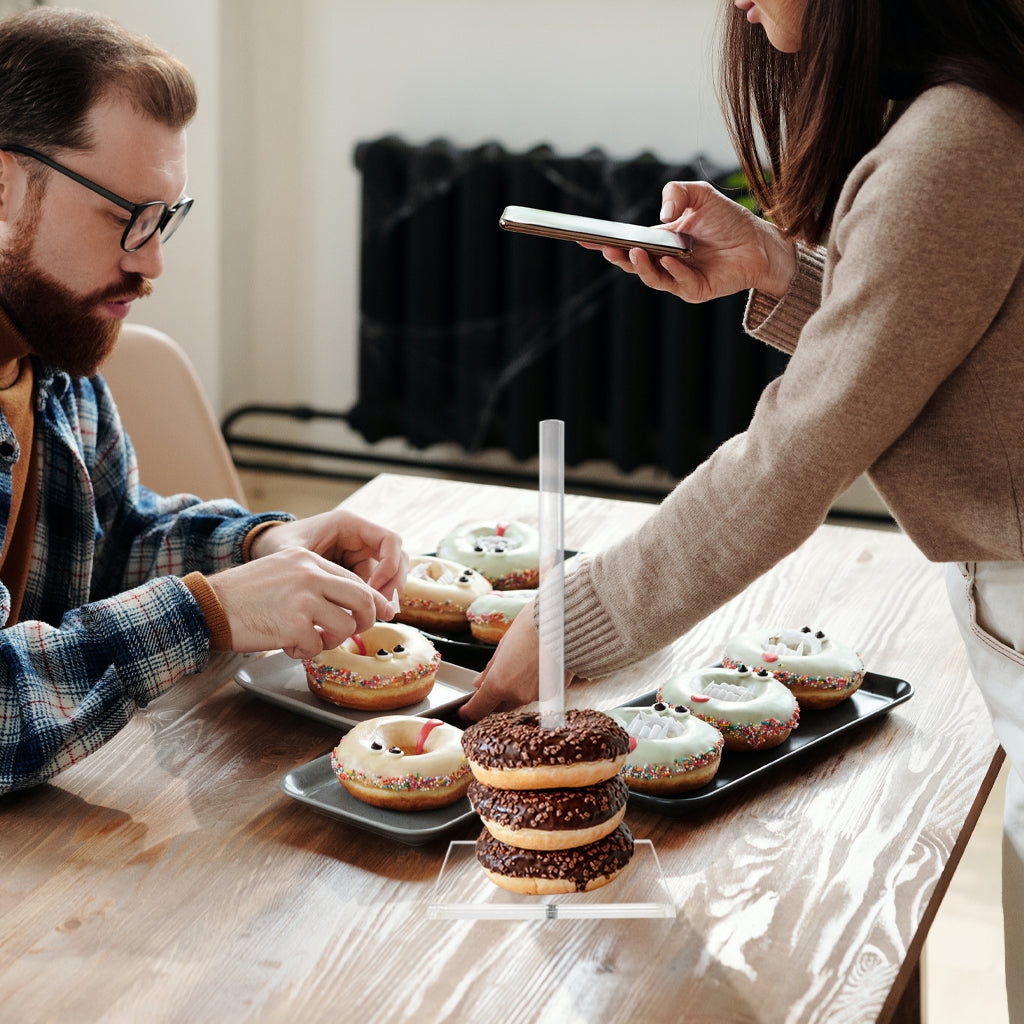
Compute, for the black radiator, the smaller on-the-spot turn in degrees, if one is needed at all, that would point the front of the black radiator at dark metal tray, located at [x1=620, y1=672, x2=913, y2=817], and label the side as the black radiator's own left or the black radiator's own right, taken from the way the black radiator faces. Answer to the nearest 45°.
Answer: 0° — it already faces it

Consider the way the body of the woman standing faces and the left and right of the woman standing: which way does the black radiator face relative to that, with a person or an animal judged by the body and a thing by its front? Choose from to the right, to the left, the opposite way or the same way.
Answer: to the left

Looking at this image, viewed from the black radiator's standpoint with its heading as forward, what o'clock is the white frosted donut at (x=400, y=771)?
The white frosted donut is roughly at 12 o'clock from the black radiator.

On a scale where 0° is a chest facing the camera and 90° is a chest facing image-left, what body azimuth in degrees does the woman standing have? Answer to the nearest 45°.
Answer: approximately 90°

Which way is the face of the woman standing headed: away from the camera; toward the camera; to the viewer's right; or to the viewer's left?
to the viewer's left

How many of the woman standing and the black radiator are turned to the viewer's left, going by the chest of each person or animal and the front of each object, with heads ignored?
1

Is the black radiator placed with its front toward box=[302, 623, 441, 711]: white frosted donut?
yes

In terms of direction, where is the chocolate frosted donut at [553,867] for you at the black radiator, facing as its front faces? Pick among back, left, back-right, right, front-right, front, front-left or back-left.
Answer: front

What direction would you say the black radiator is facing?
toward the camera

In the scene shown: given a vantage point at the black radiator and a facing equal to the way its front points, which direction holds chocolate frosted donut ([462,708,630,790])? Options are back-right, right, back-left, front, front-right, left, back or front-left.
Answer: front

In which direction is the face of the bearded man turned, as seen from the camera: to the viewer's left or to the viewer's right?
to the viewer's right

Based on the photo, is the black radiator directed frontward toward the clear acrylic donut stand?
yes

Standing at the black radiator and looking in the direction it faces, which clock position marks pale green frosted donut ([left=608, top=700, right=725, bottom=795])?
The pale green frosted donut is roughly at 12 o'clock from the black radiator.
